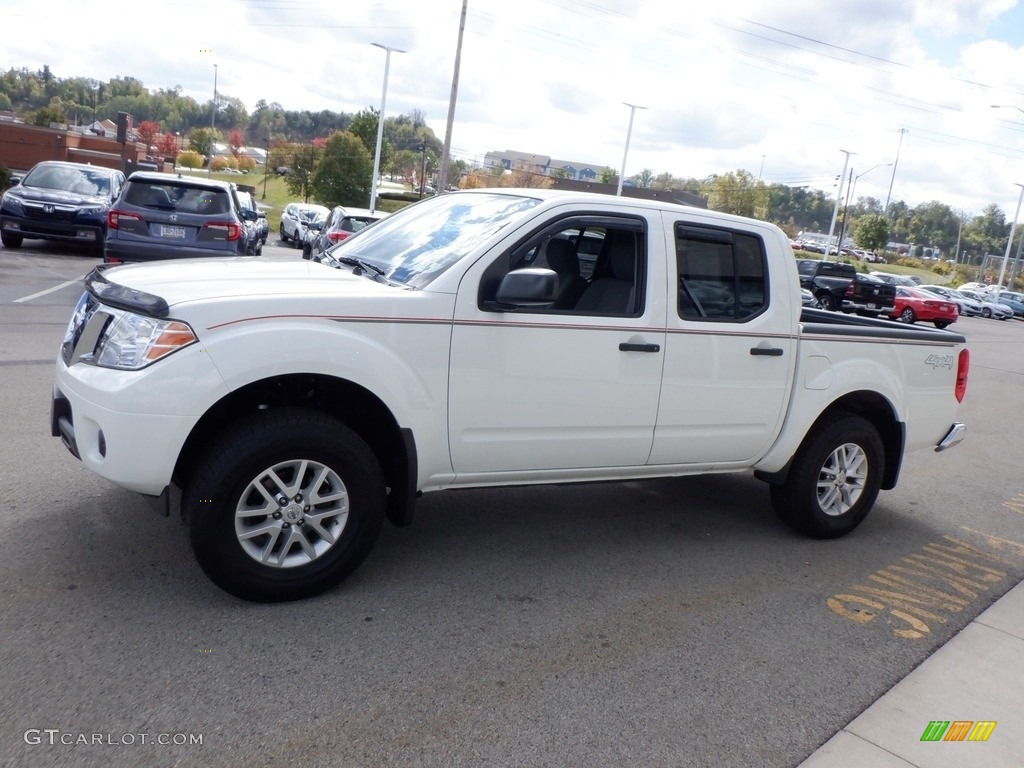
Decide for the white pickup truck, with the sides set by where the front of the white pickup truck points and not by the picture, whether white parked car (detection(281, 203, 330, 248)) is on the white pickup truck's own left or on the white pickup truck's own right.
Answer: on the white pickup truck's own right

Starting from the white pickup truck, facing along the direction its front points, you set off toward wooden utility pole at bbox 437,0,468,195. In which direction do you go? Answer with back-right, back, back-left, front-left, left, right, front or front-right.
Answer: back-right

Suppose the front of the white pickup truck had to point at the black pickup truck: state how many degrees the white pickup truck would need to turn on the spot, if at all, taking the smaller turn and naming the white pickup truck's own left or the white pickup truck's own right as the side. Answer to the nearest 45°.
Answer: approximately 135° to the white pickup truck's own right

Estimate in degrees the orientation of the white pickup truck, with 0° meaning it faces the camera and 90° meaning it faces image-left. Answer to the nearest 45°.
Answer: approximately 45°

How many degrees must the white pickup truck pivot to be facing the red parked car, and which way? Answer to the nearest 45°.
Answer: approximately 180°
